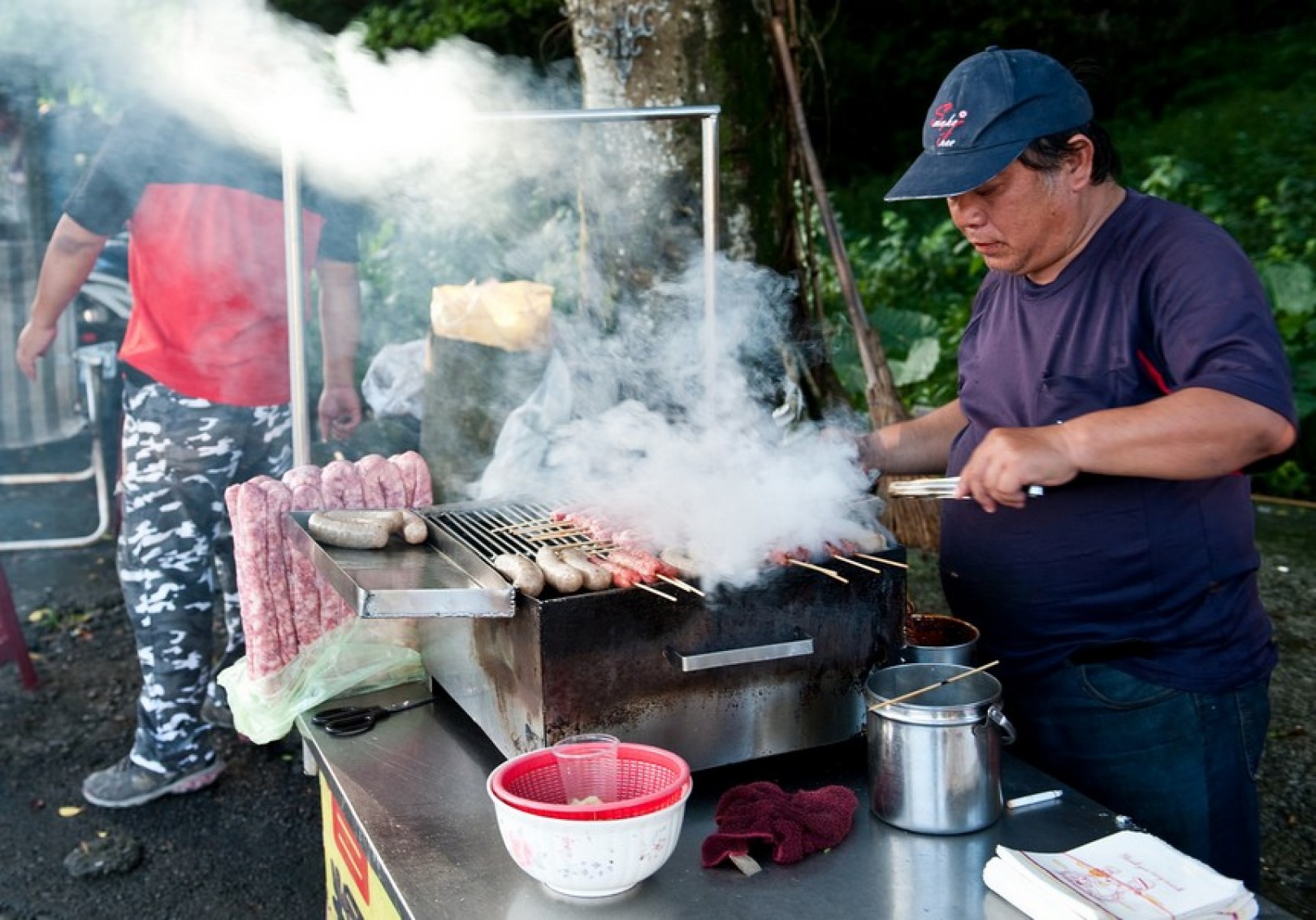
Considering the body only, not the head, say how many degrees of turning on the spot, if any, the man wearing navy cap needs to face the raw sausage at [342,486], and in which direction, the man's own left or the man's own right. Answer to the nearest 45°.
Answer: approximately 45° to the man's own right

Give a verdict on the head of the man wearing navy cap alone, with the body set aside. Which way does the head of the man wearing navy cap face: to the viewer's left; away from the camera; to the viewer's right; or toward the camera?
to the viewer's left

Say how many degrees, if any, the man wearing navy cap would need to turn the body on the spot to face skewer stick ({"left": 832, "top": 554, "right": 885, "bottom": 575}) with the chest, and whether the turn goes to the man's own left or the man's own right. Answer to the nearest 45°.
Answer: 0° — they already face it

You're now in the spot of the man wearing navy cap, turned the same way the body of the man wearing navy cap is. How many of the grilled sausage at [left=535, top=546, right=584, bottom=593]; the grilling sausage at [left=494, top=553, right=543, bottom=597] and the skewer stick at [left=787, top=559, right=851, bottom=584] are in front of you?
3

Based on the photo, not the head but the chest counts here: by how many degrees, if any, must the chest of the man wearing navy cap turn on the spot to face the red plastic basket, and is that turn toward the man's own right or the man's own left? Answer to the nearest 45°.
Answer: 0° — they already face it

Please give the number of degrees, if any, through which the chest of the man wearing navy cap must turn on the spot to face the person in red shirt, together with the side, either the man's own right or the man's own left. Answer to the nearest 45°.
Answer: approximately 45° to the man's own right

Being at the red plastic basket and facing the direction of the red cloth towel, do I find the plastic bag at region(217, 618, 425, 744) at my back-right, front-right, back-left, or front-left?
back-left

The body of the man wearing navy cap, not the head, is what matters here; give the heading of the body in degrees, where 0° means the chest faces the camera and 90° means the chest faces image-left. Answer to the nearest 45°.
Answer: approximately 45°

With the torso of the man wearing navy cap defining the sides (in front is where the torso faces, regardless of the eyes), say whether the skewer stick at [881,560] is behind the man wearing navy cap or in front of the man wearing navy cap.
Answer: in front

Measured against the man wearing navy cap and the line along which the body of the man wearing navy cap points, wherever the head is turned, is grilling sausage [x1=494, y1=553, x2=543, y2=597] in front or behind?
in front

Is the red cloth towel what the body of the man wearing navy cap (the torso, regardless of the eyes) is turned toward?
yes

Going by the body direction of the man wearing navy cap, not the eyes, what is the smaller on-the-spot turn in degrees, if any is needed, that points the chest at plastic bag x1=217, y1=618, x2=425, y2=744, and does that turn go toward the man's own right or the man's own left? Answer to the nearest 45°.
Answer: approximately 45° to the man's own right
